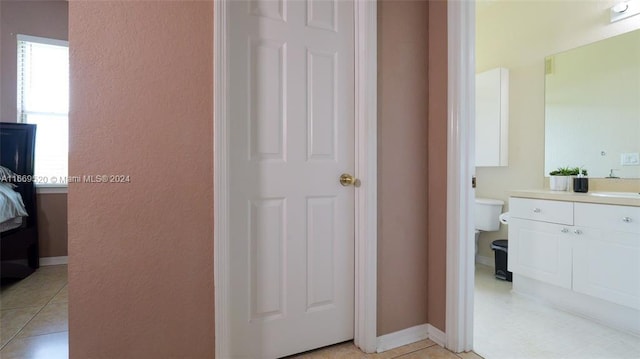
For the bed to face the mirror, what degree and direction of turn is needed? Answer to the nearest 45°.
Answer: approximately 90° to its left

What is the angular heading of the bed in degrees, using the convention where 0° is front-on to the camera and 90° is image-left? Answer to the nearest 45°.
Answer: approximately 45°

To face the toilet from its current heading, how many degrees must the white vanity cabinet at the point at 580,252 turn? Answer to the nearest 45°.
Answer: approximately 90° to its right

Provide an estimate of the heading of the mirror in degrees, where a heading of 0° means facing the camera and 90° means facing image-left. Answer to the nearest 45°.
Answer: approximately 45°

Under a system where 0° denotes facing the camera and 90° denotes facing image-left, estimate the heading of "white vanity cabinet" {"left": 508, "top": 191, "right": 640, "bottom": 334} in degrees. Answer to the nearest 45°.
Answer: approximately 45°

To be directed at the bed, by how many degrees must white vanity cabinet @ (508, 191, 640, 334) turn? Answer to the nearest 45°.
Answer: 0° — it already faces it

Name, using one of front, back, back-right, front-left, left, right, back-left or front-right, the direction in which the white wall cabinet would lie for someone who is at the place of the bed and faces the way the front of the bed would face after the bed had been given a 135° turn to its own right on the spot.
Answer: back-right
